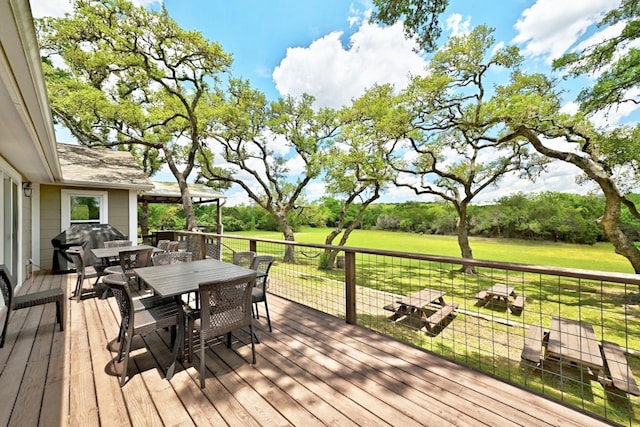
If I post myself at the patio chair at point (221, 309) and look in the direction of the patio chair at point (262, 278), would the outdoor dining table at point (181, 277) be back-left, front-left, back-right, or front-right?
front-left

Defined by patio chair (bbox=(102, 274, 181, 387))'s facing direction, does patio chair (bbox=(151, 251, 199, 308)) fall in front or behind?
in front

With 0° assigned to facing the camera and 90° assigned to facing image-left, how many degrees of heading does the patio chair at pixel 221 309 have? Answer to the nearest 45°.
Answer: approximately 135°

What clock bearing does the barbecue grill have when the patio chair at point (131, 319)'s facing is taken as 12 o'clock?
The barbecue grill is roughly at 10 o'clock from the patio chair.

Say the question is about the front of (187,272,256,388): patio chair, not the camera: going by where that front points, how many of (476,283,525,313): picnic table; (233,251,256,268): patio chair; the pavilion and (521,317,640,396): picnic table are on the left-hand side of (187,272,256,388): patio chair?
0

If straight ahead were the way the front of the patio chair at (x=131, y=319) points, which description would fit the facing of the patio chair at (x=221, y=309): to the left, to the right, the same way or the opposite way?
to the left

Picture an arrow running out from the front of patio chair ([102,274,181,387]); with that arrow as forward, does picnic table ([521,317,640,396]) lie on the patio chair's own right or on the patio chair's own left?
on the patio chair's own right

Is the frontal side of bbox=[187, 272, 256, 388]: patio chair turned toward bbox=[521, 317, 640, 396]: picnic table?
no

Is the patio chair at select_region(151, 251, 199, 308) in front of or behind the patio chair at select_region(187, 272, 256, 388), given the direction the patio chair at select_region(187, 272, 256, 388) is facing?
in front

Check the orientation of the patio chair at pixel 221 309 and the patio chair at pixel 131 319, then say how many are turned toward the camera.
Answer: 0

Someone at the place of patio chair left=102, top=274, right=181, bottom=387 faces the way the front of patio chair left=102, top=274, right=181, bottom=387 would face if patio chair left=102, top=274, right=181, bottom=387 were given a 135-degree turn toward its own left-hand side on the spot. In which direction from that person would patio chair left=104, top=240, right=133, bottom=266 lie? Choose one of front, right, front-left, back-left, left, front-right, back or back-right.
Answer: right

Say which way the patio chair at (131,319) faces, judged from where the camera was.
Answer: facing away from the viewer and to the right of the viewer

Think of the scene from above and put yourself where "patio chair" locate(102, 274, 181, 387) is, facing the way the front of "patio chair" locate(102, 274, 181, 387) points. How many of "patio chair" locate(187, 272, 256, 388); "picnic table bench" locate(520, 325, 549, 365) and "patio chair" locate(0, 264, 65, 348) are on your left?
1

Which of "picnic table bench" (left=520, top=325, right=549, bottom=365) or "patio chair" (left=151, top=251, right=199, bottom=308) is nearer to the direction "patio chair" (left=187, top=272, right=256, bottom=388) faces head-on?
the patio chair

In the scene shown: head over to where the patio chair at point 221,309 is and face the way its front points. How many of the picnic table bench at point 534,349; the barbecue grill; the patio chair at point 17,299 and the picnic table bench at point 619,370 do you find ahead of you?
2

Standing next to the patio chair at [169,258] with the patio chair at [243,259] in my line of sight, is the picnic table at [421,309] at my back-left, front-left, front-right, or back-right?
front-left

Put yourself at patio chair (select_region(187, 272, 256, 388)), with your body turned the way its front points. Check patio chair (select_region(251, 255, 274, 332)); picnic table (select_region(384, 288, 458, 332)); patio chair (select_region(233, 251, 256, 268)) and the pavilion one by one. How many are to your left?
0

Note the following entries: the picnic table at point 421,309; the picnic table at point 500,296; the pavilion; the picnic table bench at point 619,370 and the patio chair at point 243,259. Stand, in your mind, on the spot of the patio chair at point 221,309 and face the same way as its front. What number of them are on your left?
0

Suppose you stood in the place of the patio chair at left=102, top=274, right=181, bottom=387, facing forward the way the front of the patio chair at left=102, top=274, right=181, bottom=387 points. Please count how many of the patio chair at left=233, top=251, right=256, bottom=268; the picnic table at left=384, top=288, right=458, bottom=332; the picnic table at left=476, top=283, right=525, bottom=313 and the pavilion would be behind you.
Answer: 0
